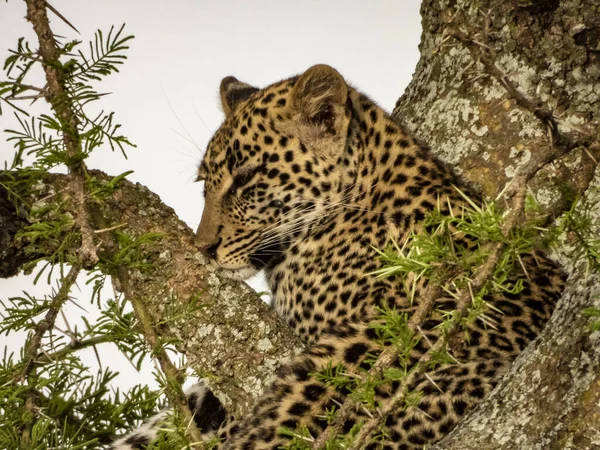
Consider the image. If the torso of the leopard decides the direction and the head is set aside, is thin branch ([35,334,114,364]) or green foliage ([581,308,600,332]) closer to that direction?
the thin branch

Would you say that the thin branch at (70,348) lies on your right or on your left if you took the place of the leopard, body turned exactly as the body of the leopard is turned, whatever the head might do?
on your left

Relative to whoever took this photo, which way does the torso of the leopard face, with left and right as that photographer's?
facing to the left of the viewer

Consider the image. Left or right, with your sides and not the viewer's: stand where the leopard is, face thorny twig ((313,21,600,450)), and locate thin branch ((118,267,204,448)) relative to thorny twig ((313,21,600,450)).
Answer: right
